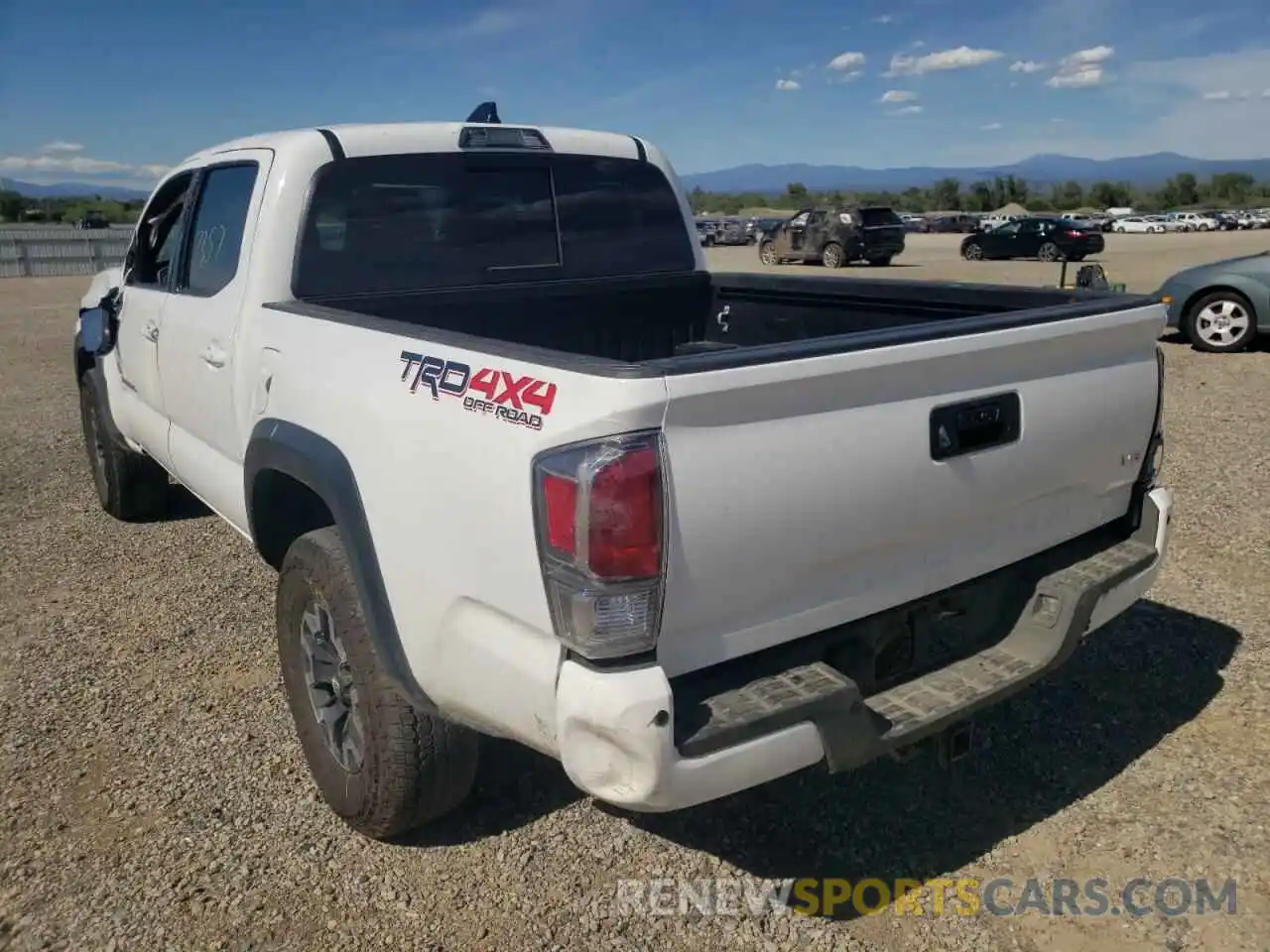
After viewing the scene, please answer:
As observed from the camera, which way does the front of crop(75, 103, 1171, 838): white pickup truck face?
facing away from the viewer and to the left of the viewer

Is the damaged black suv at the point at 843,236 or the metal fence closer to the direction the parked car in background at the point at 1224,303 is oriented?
the metal fence

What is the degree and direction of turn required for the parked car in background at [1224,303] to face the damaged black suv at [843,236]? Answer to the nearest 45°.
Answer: approximately 45° to its right

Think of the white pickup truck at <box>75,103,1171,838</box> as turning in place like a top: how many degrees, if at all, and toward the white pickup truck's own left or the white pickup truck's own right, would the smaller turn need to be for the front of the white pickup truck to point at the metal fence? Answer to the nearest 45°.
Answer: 0° — it already faces it

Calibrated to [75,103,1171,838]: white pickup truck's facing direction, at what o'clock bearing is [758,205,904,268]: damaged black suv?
The damaged black suv is roughly at 2 o'clock from the white pickup truck.

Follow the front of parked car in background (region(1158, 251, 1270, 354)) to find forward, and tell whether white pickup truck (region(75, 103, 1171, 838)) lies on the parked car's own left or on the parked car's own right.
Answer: on the parked car's own left

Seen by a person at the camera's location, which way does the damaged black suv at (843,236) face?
facing away from the viewer and to the left of the viewer

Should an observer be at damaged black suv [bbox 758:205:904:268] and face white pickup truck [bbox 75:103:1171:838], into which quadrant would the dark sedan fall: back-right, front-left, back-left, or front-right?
back-left

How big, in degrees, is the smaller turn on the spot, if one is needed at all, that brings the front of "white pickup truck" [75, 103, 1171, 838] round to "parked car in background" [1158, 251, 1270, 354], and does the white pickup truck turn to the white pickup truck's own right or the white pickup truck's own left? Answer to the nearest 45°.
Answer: approximately 90° to the white pickup truck's own right

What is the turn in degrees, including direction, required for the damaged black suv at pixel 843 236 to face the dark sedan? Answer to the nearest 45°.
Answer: approximately 90° to its right

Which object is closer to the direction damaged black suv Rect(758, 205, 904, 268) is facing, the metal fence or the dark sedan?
the metal fence

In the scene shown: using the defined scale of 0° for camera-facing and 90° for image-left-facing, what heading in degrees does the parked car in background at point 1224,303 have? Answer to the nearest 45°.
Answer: approximately 90°

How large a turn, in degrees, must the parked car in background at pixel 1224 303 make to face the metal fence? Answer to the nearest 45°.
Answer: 0° — it already faces it

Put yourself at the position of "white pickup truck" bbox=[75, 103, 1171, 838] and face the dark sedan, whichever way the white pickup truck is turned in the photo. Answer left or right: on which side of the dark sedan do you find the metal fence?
left
